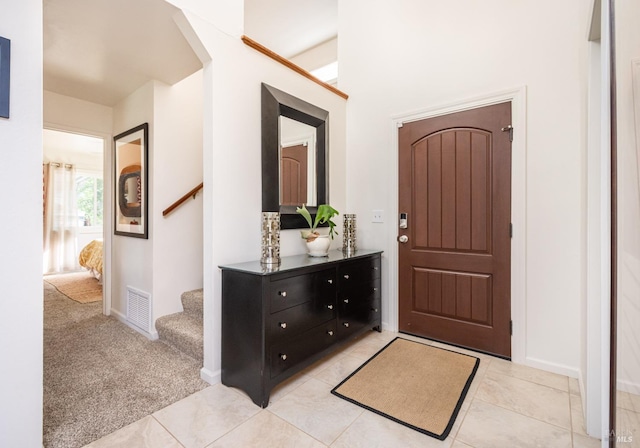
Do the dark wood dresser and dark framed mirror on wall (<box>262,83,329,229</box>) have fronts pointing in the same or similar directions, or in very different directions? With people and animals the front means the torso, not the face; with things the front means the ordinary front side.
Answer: same or similar directions

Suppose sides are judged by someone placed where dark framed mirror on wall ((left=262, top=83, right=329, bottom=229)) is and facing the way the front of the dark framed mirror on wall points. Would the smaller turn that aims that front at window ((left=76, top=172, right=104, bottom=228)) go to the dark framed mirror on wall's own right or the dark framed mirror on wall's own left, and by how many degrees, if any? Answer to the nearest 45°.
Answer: approximately 180°

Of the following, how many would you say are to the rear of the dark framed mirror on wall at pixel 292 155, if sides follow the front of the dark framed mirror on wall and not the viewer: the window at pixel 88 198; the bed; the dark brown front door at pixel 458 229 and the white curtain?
3

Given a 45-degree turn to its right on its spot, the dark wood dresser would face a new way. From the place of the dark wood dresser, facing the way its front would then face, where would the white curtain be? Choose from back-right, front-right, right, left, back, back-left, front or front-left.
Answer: back-right

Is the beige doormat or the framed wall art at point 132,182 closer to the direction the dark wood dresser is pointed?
the beige doormat

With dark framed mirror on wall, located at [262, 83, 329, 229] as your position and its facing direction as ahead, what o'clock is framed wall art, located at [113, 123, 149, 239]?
The framed wall art is roughly at 5 o'clock from the dark framed mirror on wall.

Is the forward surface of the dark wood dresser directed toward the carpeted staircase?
no

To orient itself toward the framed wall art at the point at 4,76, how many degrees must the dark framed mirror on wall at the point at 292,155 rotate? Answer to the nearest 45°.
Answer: approximately 90° to its right

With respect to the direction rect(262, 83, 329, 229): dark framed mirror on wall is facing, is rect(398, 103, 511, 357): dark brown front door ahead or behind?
ahead

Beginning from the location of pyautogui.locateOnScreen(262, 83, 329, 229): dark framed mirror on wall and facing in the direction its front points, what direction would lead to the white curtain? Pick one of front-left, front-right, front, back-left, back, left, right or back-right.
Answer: back

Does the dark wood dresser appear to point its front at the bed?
no

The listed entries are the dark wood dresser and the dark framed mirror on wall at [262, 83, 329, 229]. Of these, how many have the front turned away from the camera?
0
